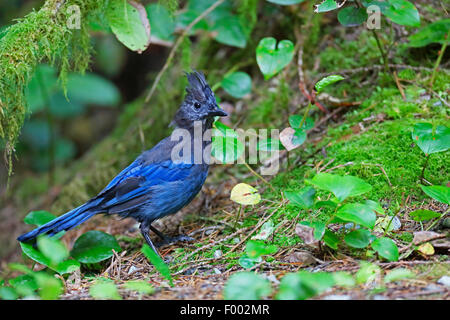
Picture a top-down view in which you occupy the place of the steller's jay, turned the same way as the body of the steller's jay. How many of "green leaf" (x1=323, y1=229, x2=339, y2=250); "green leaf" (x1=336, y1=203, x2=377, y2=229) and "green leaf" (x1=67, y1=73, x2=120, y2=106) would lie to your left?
1

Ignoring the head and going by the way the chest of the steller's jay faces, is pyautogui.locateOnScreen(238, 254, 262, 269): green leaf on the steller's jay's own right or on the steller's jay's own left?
on the steller's jay's own right

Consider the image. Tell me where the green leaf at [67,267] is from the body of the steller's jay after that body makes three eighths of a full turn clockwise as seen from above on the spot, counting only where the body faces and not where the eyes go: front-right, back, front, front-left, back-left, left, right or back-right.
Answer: front

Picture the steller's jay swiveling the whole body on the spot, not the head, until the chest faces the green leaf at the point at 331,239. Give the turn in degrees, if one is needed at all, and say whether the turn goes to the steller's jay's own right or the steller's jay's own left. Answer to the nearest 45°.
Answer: approximately 45° to the steller's jay's own right

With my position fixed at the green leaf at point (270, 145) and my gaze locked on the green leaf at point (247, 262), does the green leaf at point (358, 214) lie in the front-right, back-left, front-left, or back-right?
front-left

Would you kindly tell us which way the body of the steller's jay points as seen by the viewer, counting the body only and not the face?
to the viewer's right

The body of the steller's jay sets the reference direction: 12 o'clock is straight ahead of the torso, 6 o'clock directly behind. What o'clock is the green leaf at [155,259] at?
The green leaf is roughly at 3 o'clock from the steller's jay.

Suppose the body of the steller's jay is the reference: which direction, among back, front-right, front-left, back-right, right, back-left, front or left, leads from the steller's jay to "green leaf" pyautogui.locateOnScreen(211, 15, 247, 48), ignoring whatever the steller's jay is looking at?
front-left

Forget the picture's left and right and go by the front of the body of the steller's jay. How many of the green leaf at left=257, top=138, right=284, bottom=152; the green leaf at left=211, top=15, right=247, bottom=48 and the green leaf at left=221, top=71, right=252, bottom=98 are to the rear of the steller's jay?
0

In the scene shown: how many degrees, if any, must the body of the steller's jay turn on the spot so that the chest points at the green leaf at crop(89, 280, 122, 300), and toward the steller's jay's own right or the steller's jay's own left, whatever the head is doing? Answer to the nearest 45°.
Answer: approximately 90° to the steller's jay's own right
